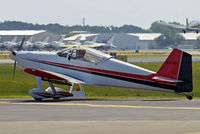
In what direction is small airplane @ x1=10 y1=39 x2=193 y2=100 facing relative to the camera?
to the viewer's left
